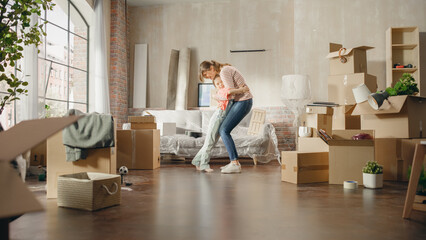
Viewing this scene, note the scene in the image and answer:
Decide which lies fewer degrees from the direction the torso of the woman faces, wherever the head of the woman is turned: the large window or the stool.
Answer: the large window

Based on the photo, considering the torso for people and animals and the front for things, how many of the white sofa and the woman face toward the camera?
1

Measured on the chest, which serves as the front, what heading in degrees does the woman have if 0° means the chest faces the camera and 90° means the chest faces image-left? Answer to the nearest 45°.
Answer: approximately 90°

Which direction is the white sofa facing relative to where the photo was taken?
toward the camera

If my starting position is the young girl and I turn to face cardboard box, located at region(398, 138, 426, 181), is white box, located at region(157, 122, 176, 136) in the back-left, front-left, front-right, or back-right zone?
back-left

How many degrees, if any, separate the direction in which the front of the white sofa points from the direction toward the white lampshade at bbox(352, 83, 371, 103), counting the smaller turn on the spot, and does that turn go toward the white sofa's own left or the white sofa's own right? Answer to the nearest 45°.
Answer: approximately 45° to the white sofa's own left

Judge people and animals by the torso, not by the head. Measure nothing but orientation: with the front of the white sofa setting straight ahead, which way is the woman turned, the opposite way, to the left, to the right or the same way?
to the right

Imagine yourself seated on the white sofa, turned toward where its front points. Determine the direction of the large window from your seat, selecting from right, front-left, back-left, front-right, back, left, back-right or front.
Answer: right

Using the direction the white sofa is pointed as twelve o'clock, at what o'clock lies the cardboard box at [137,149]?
The cardboard box is roughly at 2 o'clock from the white sofa.

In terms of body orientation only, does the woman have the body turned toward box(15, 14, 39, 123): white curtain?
yes

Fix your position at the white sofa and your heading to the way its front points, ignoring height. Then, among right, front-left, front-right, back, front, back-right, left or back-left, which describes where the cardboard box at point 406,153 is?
front-left

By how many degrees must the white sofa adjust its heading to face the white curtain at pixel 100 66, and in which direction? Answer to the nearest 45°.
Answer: approximately 90° to its right

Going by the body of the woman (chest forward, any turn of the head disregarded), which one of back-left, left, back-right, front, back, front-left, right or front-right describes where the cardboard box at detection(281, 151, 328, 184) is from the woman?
back-left

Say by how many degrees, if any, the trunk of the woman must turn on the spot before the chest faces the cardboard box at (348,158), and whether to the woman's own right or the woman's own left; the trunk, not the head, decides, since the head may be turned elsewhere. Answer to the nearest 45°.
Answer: approximately 135° to the woman's own left

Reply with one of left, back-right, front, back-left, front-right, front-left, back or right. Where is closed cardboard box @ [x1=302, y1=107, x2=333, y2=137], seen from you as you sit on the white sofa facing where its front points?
front-left
